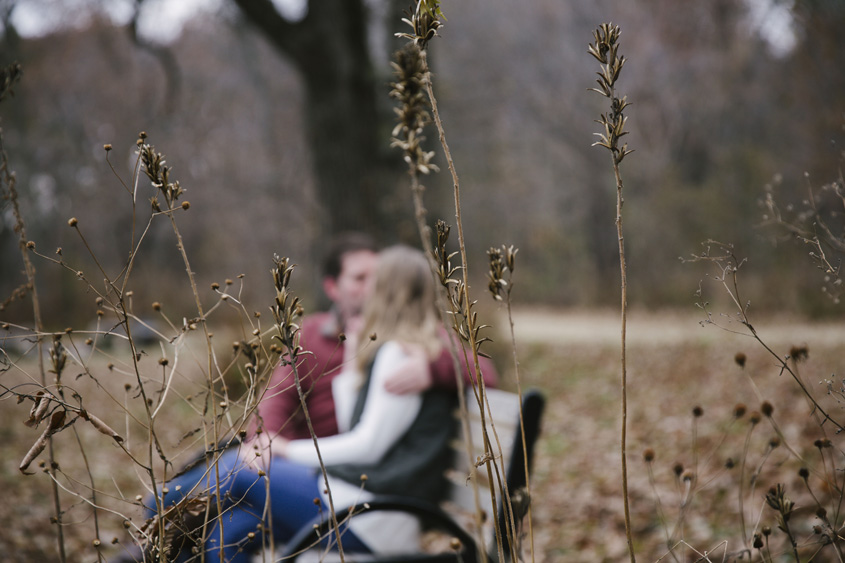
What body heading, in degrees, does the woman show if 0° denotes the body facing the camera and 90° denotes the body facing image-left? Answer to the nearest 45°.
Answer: approximately 90°

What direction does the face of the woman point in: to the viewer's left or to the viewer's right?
to the viewer's left

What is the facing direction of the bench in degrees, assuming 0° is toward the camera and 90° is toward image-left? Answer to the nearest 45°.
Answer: approximately 90°

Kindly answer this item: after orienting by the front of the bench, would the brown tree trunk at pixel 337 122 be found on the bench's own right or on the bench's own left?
on the bench's own right
